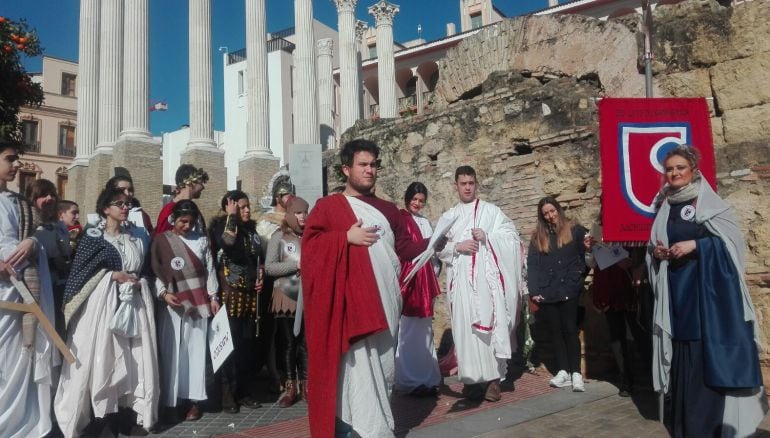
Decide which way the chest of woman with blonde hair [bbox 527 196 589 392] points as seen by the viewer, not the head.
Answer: toward the camera

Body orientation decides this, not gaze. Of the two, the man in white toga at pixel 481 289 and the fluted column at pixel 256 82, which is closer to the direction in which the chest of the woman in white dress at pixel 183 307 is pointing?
the man in white toga

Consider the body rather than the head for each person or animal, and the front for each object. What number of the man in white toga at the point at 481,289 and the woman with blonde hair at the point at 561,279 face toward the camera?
2

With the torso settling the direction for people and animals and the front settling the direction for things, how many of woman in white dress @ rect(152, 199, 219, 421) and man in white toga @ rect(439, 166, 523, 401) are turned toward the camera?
2

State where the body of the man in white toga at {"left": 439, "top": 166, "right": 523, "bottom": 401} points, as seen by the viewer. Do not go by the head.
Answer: toward the camera

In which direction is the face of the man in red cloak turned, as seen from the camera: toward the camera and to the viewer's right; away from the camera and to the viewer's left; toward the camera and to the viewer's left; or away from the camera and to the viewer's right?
toward the camera and to the viewer's right

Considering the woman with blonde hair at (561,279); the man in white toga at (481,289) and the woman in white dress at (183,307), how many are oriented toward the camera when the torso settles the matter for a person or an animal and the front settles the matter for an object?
3

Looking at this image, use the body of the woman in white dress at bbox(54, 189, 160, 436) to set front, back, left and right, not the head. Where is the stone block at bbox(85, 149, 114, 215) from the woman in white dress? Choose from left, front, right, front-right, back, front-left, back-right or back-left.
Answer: back-left

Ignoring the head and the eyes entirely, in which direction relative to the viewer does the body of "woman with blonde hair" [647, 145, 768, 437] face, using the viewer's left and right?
facing the viewer and to the left of the viewer

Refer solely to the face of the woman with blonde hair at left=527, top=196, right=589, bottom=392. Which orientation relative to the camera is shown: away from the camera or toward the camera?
toward the camera

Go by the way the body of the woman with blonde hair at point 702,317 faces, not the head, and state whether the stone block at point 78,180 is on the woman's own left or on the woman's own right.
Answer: on the woman's own right

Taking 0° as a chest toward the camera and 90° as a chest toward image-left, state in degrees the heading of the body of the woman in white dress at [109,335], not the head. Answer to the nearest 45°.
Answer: approximately 315°

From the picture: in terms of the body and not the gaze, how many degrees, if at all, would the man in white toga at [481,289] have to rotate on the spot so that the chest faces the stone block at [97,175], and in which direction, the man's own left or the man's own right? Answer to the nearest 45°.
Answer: approximately 135° to the man's own right

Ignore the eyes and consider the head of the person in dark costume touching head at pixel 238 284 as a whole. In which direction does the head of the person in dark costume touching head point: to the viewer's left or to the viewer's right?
to the viewer's right

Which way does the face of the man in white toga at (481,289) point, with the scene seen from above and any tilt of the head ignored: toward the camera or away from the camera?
toward the camera

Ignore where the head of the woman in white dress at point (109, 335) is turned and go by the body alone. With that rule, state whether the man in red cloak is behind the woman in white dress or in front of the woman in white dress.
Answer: in front

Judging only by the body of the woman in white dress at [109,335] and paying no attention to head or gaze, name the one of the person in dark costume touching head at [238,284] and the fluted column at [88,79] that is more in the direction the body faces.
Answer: the person in dark costume touching head
